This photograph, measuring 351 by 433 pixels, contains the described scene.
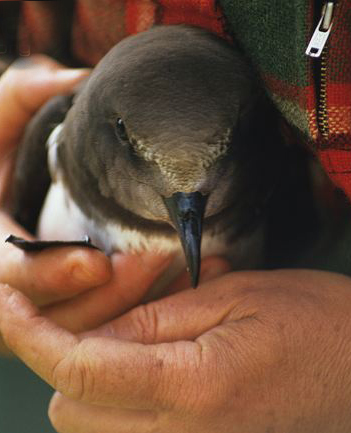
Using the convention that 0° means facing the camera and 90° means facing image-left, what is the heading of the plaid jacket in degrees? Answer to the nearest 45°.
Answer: approximately 0°

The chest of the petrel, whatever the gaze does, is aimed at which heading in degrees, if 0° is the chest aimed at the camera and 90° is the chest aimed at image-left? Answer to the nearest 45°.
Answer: approximately 0°
